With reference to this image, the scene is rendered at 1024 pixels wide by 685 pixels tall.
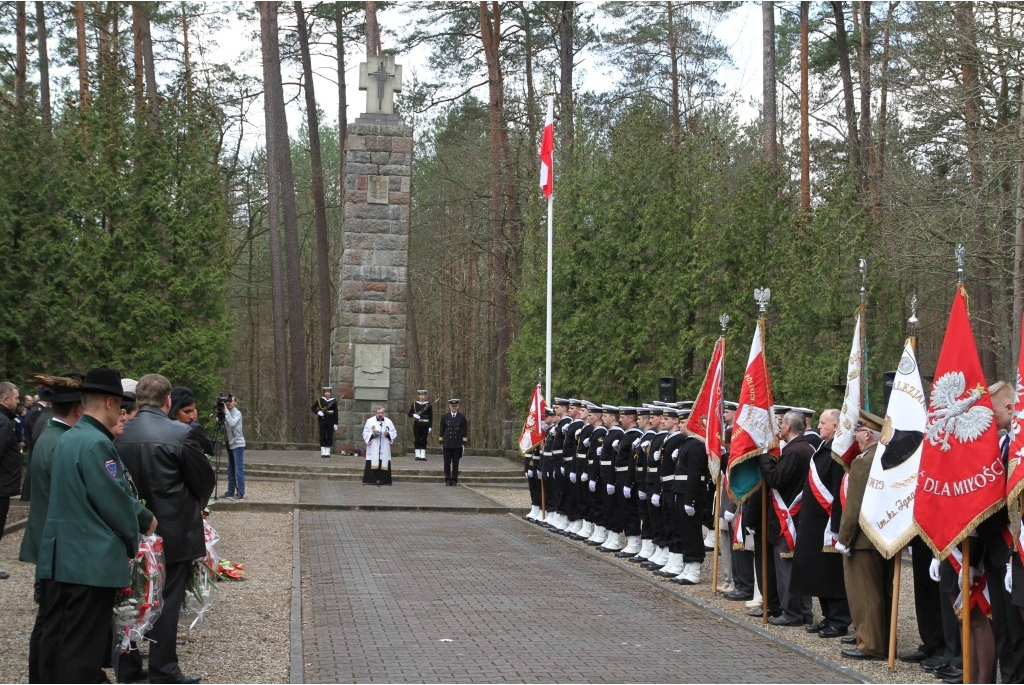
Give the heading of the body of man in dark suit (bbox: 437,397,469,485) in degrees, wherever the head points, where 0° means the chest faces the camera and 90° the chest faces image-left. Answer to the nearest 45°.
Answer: approximately 0°

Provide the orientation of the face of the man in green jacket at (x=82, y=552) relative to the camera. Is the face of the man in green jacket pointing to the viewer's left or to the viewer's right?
to the viewer's right

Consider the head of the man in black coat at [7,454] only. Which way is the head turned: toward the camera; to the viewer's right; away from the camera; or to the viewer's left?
to the viewer's right

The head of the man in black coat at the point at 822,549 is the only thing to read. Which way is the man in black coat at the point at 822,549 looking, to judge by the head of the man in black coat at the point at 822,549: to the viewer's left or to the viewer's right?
to the viewer's left

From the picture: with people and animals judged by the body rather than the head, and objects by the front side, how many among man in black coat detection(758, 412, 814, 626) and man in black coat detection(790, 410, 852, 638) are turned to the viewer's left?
2

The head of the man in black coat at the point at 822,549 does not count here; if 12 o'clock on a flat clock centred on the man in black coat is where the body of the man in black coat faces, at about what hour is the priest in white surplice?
The priest in white surplice is roughly at 2 o'clock from the man in black coat.

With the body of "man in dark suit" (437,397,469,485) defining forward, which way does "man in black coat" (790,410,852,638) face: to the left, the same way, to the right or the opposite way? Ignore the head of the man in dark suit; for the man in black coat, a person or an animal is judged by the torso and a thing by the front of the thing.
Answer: to the right

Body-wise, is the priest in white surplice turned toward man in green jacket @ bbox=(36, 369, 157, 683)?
yes

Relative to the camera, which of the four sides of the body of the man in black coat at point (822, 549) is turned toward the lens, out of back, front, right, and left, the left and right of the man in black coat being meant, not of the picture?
left

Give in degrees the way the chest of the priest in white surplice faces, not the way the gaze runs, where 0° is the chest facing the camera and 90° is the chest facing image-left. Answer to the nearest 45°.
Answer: approximately 0°

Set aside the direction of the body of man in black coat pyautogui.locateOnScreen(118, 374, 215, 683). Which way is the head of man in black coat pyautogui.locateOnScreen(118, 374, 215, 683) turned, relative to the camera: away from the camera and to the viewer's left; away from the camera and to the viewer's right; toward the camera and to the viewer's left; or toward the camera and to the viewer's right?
away from the camera and to the viewer's right

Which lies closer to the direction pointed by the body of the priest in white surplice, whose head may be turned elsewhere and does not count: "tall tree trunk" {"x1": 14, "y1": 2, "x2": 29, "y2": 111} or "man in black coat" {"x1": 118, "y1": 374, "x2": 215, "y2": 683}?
the man in black coat

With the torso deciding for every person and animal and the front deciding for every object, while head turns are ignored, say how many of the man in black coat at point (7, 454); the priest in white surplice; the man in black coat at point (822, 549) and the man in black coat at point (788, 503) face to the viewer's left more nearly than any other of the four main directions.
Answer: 2

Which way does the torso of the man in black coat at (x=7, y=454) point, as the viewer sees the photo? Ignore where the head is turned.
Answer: to the viewer's right

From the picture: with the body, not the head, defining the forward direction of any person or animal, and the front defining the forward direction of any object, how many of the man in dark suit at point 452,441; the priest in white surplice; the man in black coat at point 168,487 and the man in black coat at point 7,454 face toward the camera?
2
